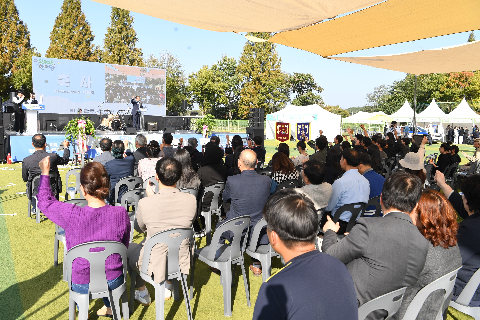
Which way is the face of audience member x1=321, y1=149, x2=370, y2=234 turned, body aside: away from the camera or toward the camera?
away from the camera

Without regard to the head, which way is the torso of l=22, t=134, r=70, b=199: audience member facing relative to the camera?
away from the camera

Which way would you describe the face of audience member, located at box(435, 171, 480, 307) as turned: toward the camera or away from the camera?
away from the camera

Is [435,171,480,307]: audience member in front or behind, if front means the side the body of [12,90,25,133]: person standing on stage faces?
in front

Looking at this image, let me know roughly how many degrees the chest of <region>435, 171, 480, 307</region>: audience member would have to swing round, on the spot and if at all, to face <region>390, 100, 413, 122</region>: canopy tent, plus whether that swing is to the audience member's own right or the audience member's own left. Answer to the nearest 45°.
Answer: approximately 45° to the audience member's own right

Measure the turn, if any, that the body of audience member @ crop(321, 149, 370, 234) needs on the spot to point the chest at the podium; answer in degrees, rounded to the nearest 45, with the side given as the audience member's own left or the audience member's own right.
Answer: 0° — they already face it

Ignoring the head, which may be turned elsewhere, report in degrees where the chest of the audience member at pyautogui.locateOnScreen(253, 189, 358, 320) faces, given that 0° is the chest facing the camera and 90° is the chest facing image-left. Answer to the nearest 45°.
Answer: approximately 135°

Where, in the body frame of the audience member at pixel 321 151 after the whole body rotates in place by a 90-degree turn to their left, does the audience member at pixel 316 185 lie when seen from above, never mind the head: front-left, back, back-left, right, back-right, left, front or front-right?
front-left

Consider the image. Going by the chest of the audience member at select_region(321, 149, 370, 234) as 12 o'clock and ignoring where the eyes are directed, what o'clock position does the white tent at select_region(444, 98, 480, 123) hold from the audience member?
The white tent is roughly at 2 o'clock from the audience member.

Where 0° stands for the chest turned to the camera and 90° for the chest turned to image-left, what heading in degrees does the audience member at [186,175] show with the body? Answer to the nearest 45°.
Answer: approximately 135°

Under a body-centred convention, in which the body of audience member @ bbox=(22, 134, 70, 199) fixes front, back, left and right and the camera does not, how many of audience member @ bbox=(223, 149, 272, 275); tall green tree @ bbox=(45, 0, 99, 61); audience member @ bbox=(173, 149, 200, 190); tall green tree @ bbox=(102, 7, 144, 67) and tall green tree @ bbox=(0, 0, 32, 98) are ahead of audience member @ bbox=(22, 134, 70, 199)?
3

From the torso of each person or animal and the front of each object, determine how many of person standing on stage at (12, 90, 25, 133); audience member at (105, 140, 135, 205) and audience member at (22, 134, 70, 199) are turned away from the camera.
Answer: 2

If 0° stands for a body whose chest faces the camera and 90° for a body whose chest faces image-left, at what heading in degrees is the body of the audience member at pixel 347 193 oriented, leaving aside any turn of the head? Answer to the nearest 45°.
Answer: approximately 135°

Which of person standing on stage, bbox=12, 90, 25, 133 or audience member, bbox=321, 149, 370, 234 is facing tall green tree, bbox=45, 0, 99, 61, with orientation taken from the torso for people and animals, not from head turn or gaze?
the audience member
